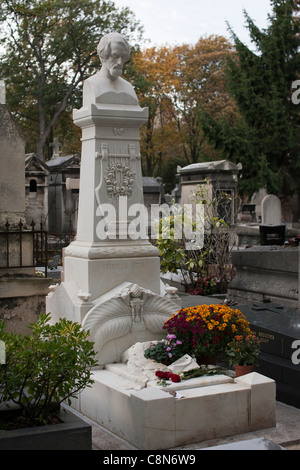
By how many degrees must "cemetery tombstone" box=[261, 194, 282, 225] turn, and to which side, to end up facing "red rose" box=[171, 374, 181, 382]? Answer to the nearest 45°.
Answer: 0° — it already faces it

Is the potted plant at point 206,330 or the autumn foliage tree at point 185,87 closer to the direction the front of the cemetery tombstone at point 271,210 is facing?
the potted plant

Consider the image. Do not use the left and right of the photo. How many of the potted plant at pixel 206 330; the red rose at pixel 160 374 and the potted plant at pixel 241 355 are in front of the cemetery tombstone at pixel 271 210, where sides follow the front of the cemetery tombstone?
3

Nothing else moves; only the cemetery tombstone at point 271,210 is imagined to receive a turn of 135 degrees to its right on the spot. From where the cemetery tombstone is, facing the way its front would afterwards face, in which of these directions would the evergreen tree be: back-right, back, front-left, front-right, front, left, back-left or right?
front-right

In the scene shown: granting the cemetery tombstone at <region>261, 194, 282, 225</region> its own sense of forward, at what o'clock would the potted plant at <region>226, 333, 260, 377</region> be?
The potted plant is roughly at 12 o'clock from the cemetery tombstone.

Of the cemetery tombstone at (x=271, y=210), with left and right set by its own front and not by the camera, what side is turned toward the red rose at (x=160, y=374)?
front

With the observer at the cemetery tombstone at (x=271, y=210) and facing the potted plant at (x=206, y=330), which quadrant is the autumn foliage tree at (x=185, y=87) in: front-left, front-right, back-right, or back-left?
back-right

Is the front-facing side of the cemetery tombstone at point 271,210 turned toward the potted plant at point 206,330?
yes

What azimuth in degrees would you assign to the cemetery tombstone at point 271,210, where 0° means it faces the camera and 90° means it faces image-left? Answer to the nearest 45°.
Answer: approximately 0°

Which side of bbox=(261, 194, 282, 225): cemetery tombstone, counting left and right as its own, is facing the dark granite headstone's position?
front

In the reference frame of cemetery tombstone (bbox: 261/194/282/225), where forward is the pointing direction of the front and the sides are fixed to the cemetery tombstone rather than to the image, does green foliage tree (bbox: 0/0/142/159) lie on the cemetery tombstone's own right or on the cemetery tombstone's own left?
on the cemetery tombstone's own right

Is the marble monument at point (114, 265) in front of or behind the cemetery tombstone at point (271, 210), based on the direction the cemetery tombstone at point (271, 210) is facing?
in front
